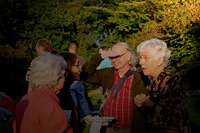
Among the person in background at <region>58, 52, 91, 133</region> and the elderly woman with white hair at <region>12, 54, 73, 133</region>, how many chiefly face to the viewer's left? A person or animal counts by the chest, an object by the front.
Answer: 0

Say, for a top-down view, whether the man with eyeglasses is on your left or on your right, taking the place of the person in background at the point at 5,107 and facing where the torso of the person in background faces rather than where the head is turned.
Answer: on your left

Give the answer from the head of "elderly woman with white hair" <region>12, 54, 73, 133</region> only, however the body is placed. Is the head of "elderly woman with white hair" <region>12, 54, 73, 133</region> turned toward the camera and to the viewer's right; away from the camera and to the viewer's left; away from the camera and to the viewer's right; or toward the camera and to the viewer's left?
away from the camera and to the viewer's right

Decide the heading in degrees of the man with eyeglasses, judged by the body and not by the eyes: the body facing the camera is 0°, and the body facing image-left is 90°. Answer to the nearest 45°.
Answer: approximately 45°

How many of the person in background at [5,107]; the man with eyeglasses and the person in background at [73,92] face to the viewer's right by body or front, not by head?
1

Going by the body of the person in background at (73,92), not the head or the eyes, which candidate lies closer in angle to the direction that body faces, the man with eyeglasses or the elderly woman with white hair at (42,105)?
the man with eyeglasses

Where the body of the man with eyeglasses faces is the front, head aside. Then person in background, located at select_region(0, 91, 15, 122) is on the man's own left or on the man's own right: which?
on the man's own right

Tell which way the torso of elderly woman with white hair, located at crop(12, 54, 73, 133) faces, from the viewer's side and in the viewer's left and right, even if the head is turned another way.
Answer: facing away from the viewer and to the right of the viewer
